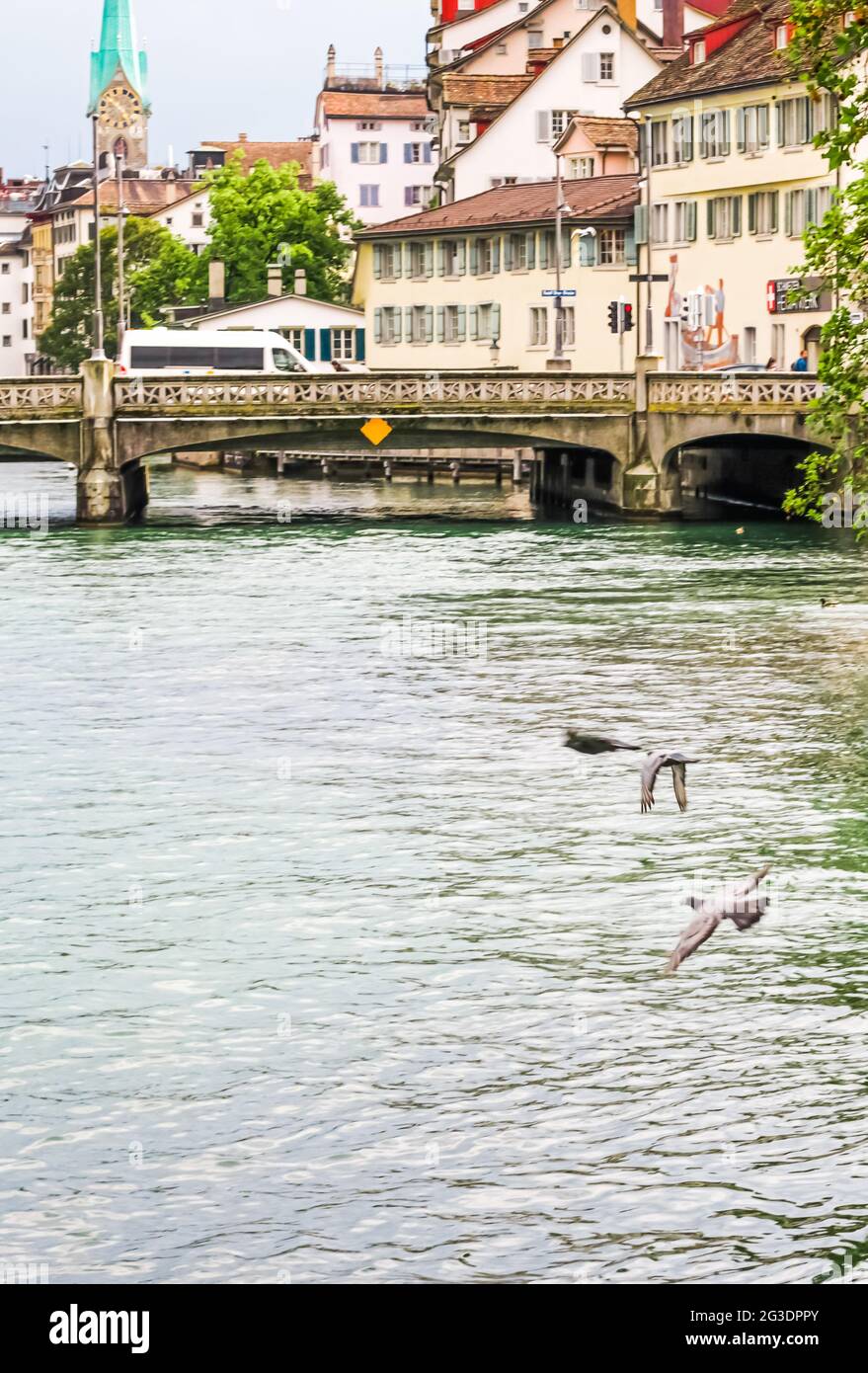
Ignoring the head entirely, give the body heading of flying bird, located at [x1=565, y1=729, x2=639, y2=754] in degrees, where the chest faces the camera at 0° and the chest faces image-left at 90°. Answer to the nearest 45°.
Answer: approximately 90°
